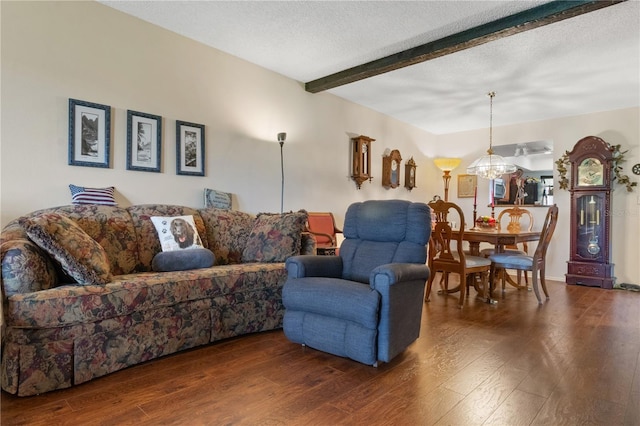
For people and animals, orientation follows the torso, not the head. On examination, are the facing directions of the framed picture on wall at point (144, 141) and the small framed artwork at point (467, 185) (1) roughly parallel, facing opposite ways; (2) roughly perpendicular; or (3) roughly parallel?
roughly perpendicular

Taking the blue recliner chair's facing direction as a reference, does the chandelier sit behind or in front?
behind

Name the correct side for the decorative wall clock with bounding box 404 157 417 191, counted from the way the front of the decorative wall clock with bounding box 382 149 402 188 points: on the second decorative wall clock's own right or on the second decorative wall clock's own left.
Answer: on the second decorative wall clock's own left

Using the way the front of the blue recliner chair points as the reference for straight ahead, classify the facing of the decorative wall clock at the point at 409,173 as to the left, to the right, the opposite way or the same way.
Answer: to the left

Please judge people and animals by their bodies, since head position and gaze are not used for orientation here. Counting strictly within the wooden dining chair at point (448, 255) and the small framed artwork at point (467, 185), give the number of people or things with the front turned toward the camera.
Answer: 1

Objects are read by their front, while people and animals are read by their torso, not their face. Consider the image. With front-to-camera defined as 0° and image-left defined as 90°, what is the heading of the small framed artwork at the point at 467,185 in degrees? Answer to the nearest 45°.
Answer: approximately 0°

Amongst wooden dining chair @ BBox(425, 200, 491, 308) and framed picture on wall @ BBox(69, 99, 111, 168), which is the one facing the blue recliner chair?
the framed picture on wall

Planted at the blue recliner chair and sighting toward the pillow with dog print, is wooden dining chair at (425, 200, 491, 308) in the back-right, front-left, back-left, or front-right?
back-right

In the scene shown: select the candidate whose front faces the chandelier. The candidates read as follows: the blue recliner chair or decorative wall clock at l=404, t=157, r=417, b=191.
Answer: the decorative wall clock

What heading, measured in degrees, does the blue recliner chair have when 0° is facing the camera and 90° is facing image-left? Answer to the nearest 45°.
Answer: approximately 45°

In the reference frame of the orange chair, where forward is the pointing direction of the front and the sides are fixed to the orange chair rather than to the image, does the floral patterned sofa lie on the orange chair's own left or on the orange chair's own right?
on the orange chair's own right

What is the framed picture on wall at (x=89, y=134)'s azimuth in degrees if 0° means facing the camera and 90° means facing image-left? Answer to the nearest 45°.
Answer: approximately 315°

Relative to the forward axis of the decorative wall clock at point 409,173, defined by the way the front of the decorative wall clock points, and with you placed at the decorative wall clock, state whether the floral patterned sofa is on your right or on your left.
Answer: on your right

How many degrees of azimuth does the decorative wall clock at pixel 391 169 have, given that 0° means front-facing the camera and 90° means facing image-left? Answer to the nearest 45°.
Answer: approximately 315°
